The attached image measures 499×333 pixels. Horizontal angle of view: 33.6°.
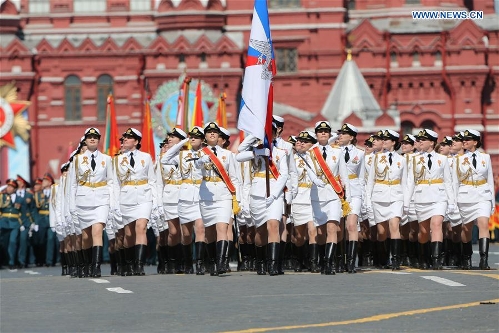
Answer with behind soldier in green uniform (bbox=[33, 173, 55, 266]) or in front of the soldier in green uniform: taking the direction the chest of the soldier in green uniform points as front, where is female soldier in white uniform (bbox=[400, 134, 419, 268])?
in front

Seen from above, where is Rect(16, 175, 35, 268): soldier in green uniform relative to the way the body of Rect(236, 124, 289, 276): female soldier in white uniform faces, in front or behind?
behind

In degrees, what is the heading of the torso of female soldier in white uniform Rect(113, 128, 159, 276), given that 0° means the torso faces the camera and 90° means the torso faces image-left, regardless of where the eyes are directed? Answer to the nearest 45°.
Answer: approximately 0°

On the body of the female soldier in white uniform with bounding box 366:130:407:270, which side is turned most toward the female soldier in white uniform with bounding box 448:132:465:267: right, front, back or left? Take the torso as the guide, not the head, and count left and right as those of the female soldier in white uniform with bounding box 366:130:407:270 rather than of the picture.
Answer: left

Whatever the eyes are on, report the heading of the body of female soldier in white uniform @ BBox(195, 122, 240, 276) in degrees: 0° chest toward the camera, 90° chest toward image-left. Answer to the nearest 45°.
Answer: approximately 0°

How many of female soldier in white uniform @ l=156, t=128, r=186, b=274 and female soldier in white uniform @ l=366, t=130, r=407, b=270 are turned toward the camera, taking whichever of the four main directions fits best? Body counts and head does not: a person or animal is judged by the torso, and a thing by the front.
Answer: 2

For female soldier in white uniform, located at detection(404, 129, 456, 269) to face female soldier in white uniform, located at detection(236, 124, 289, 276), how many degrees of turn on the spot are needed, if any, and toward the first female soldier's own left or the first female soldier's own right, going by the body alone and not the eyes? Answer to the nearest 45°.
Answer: approximately 45° to the first female soldier's own right
